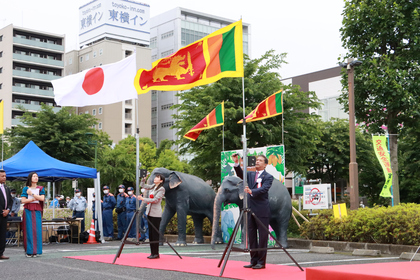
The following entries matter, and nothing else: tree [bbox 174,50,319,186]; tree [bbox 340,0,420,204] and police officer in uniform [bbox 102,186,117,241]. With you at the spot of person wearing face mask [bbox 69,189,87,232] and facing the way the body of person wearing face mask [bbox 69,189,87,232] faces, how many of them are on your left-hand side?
3

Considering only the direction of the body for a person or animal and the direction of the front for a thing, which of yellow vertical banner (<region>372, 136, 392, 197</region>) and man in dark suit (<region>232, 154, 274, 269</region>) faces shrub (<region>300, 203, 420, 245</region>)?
the yellow vertical banner

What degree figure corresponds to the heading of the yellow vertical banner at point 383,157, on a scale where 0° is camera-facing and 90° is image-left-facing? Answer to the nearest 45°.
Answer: approximately 0°

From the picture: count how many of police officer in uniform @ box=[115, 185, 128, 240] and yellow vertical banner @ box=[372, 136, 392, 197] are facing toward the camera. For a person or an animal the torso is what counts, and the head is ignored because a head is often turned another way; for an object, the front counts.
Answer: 2

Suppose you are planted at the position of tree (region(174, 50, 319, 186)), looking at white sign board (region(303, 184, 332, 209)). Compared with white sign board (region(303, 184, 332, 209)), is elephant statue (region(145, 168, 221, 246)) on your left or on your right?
right

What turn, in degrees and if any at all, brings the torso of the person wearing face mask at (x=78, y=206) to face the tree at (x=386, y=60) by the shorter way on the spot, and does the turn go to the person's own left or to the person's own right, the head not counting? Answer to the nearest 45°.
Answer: approximately 90° to the person's own left

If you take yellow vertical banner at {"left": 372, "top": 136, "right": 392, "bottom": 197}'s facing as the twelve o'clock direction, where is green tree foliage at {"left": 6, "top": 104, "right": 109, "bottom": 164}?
The green tree foliage is roughly at 4 o'clock from the yellow vertical banner.

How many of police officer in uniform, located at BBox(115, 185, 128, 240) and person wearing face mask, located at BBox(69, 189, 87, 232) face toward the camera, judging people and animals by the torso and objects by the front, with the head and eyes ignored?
2

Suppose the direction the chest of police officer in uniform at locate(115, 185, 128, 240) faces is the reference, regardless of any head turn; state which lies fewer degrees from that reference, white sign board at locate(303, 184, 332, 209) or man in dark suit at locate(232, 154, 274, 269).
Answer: the man in dark suit
